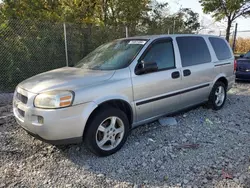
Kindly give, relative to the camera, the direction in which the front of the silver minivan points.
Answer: facing the viewer and to the left of the viewer

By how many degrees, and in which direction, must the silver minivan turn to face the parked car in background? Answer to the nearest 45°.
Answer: approximately 180°

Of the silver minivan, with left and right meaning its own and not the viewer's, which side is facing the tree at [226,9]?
back

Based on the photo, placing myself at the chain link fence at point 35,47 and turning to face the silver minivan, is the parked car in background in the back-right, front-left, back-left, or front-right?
front-left

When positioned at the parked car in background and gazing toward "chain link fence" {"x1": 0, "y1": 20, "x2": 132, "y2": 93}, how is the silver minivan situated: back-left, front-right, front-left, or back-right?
front-left

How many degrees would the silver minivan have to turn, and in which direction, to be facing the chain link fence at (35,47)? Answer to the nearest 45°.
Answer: approximately 90° to its right
